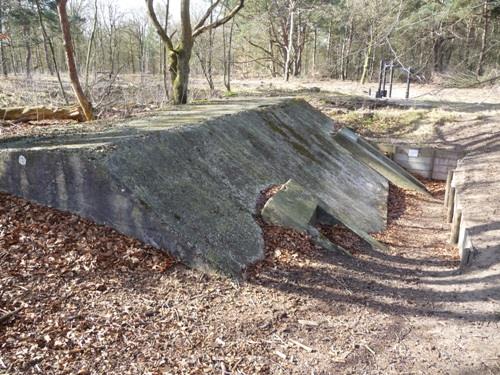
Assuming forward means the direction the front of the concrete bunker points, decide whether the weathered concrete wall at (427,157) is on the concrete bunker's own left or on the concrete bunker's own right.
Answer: on the concrete bunker's own left

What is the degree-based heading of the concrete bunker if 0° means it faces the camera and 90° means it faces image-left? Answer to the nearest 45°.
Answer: approximately 315°
